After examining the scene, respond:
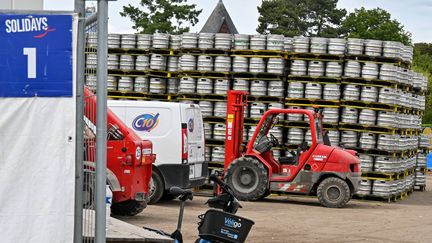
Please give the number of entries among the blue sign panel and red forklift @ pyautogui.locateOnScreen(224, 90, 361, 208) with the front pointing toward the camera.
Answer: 1

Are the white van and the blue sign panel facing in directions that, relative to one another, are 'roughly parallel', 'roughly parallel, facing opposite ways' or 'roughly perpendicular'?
roughly perpendicular

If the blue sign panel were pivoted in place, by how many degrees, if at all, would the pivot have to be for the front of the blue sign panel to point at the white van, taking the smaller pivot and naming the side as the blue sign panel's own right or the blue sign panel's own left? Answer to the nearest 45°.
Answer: approximately 180°

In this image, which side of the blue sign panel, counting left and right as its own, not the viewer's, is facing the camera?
front

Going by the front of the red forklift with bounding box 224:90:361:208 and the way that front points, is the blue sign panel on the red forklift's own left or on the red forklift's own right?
on the red forklift's own left

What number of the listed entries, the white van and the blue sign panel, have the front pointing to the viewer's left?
1

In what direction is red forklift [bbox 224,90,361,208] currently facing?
to the viewer's left

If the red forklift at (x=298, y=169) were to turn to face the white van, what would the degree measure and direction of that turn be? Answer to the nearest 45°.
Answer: approximately 45° to its left

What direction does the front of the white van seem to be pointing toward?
to the viewer's left
